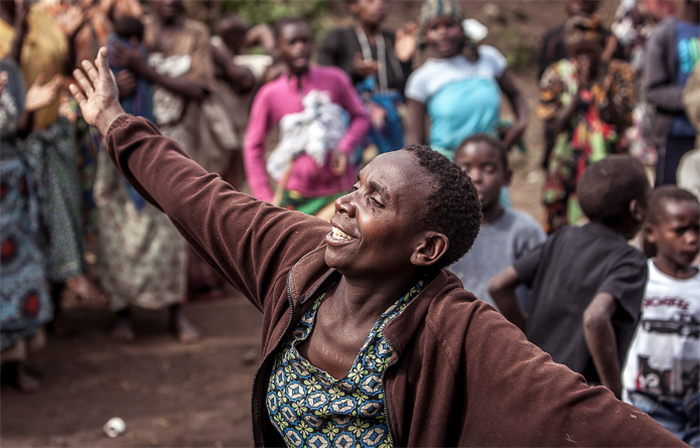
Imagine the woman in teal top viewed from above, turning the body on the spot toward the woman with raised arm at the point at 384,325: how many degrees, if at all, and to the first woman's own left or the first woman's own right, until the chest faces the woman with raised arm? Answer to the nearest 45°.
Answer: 0° — they already face them

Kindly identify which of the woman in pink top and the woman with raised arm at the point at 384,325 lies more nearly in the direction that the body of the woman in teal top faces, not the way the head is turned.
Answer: the woman with raised arm

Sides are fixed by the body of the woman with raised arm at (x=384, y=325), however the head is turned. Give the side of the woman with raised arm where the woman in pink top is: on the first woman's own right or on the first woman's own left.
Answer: on the first woman's own right

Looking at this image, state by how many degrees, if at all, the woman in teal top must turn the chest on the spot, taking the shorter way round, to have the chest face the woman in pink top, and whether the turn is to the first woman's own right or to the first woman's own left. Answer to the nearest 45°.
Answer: approximately 90° to the first woman's own right

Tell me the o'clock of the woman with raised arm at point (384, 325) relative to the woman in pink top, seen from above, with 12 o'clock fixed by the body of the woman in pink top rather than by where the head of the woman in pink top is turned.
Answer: The woman with raised arm is roughly at 12 o'clock from the woman in pink top.

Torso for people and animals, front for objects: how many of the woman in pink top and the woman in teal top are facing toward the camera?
2

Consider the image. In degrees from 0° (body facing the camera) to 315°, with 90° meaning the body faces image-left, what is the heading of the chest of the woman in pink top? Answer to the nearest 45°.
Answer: approximately 0°

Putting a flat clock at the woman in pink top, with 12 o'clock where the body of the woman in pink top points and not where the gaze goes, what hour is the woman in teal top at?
The woman in teal top is roughly at 9 o'clock from the woman in pink top.
